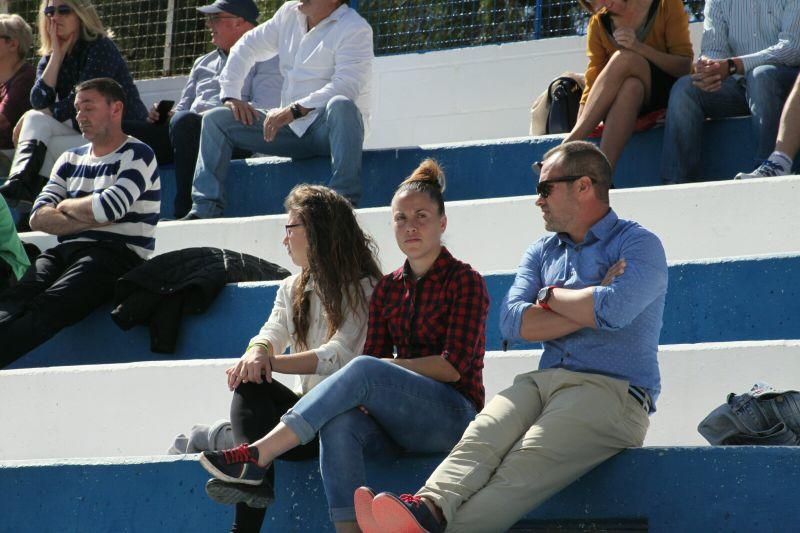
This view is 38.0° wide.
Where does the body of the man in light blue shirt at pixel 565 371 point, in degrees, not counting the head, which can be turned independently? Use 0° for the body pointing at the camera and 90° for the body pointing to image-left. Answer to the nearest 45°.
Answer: approximately 45°

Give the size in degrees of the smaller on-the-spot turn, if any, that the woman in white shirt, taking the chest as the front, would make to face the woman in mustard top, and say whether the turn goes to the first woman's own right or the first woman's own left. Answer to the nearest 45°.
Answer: approximately 180°

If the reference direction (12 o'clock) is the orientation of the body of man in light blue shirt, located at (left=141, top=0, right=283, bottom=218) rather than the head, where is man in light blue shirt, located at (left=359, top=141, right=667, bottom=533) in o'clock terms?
man in light blue shirt, located at (left=359, top=141, right=667, bottom=533) is roughly at 10 o'clock from man in light blue shirt, located at (left=141, top=0, right=283, bottom=218).
